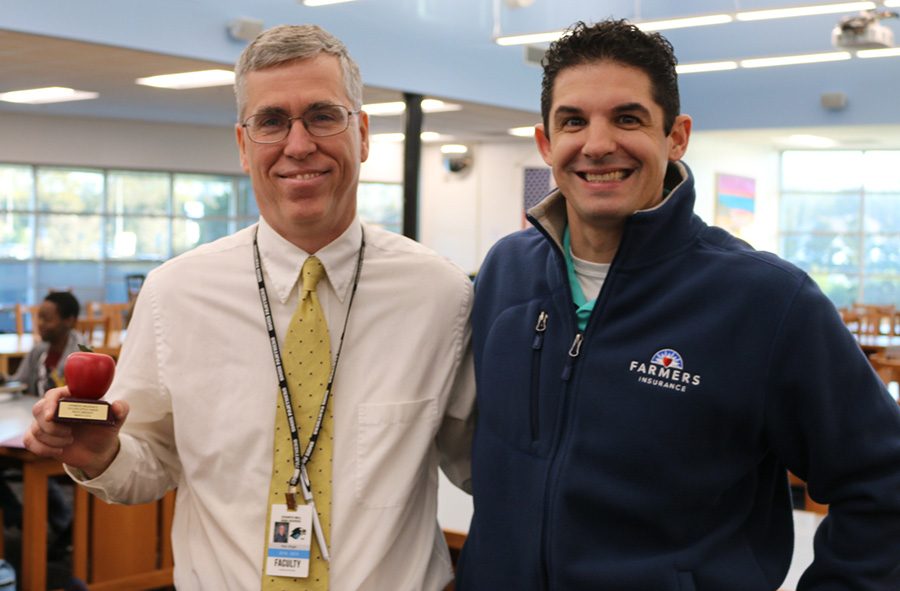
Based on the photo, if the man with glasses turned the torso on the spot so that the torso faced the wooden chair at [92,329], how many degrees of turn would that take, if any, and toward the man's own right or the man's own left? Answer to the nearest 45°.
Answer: approximately 180°

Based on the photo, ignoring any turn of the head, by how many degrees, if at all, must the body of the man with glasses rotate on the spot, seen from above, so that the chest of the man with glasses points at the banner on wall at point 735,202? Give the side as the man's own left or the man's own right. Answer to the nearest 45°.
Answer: approximately 135° to the man's own left

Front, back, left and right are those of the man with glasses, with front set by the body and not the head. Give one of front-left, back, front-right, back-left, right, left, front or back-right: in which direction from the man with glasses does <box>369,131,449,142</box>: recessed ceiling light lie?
back

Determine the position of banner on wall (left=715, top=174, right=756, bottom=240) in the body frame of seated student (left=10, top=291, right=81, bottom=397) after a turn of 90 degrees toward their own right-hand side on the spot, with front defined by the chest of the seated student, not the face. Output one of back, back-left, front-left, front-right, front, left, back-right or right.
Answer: right

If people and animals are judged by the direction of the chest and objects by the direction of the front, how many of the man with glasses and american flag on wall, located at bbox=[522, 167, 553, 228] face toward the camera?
2

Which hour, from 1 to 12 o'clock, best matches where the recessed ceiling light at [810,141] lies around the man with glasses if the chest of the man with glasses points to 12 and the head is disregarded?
The recessed ceiling light is roughly at 7 o'clock from the man with glasses.

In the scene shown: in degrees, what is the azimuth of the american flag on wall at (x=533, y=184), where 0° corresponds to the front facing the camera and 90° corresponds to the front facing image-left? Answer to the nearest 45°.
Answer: approximately 0°

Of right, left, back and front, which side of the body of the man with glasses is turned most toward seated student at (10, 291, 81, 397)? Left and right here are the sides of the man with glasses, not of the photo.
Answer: back

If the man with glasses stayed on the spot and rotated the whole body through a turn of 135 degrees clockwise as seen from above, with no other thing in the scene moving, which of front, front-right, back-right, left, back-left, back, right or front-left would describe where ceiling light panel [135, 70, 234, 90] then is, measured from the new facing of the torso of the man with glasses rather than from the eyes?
front-right

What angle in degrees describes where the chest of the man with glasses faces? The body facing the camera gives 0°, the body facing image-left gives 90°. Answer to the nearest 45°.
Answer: approximately 0°

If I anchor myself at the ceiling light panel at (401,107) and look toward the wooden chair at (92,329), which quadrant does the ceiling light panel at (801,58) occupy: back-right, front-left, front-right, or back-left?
back-left
